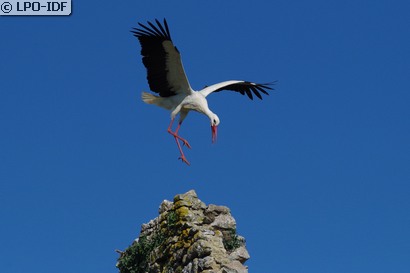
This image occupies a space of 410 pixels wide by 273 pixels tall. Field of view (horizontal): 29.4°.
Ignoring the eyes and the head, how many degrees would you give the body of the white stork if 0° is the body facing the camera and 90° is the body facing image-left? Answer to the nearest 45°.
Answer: approximately 315°
